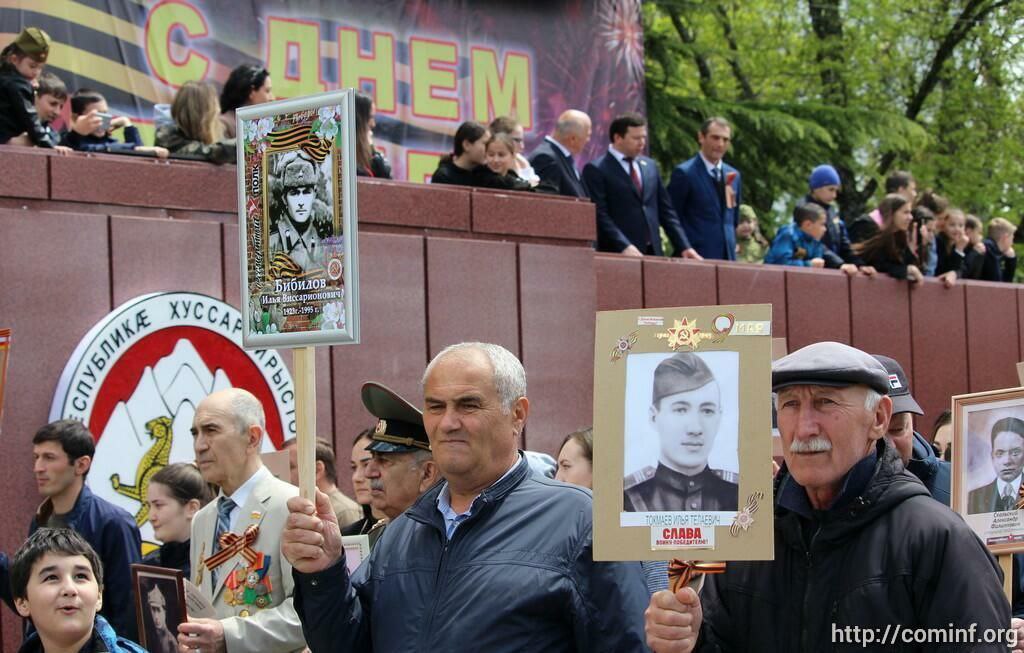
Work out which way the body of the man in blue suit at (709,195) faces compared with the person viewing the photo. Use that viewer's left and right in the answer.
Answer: facing the viewer and to the right of the viewer

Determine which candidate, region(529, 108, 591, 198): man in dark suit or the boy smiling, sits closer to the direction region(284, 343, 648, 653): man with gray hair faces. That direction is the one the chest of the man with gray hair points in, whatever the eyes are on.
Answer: the boy smiling

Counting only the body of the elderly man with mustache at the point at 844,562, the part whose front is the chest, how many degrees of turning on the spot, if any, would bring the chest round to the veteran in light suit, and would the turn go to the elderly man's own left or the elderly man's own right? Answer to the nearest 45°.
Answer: approximately 90° to the elderly man's own right

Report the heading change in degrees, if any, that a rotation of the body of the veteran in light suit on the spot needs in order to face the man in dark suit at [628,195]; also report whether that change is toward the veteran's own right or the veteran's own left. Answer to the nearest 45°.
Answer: approximately 180°

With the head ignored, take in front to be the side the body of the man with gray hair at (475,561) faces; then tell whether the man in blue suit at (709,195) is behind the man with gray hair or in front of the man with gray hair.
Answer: behind

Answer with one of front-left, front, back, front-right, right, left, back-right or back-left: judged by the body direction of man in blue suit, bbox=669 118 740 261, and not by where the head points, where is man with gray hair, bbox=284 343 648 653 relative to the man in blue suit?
front-right

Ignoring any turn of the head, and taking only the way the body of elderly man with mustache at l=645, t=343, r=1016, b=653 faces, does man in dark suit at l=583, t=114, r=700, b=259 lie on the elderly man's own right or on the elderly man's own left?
on the elderly man's own right

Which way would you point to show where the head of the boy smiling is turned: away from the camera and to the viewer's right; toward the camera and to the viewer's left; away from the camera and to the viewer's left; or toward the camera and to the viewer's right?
toward the camera and to the viewer's right

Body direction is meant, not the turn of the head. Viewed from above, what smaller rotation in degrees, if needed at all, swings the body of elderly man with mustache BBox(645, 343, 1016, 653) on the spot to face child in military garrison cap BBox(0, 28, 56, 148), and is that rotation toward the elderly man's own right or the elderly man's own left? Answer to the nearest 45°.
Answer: approximately 90° to the elderly man's own right
